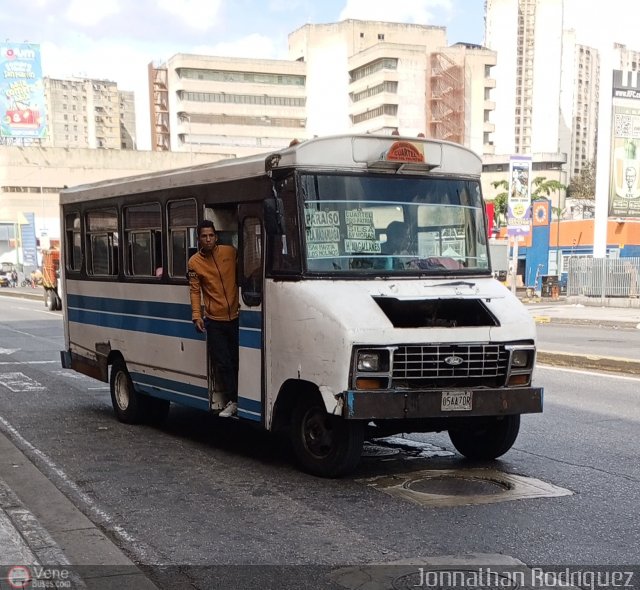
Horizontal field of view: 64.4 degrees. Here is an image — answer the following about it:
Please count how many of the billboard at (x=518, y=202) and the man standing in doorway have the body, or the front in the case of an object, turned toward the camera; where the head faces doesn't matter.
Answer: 2

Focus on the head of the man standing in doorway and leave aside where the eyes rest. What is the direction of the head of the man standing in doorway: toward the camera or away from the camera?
toward the camera

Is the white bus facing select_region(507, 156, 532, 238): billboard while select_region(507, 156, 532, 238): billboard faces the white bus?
no

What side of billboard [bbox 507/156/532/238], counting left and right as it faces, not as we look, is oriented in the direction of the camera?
front

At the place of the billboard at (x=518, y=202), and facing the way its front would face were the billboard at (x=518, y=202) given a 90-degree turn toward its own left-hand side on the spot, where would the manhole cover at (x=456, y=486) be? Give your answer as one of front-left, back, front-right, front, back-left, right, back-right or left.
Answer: right

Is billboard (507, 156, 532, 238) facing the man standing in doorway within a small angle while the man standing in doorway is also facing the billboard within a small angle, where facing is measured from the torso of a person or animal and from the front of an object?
no

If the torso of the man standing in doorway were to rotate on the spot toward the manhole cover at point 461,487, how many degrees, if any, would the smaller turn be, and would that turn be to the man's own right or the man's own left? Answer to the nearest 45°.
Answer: approximately 45° to the man's own left

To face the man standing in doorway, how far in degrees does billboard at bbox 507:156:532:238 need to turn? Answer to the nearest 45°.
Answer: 0° — it already faces them

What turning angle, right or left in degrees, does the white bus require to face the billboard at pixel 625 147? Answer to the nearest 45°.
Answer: approximately 90° to its left

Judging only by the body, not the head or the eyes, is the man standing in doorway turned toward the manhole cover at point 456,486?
no

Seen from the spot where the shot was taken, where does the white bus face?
facing the viewer and to the right of the viewer

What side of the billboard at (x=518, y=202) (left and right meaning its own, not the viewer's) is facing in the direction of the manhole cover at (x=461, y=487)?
front

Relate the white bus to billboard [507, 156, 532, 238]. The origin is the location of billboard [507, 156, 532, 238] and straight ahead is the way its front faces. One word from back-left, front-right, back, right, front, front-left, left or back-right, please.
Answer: front
